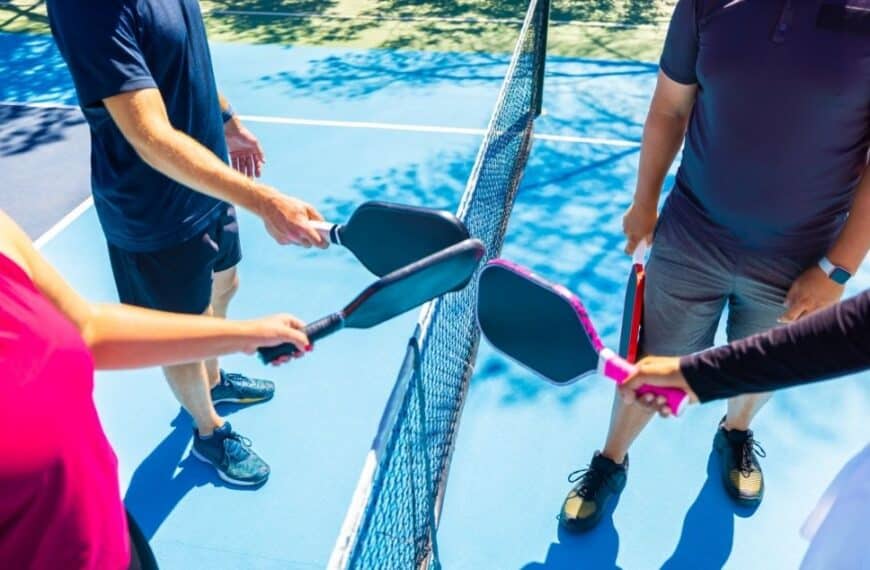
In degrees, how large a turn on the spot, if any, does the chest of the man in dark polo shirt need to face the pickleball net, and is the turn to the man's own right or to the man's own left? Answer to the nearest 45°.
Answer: approximately 45° to the man's own right

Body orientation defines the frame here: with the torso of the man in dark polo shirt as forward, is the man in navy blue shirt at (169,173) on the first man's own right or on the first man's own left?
on the first man's own right
